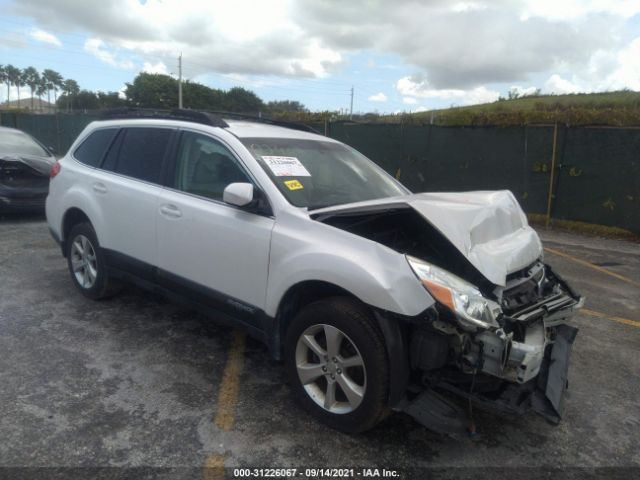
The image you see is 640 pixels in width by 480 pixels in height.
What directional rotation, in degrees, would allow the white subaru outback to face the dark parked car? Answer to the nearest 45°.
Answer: approximately 180°

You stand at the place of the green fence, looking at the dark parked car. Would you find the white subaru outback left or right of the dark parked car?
left

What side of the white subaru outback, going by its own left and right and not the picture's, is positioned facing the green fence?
left

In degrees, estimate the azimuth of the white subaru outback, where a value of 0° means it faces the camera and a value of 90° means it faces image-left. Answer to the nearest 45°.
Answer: approximately 315°
